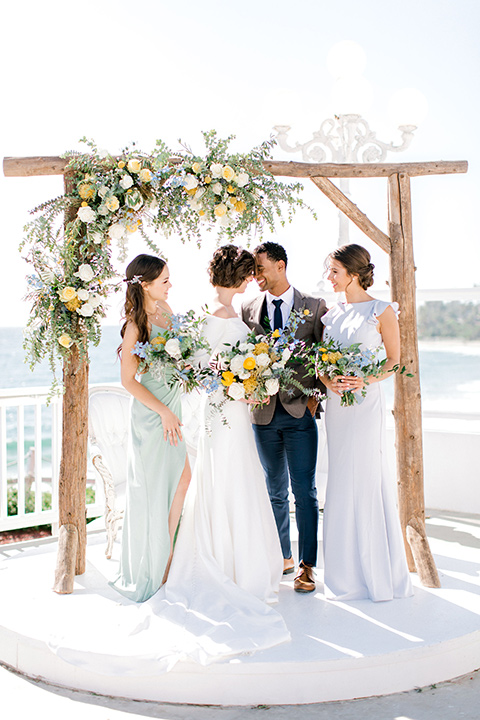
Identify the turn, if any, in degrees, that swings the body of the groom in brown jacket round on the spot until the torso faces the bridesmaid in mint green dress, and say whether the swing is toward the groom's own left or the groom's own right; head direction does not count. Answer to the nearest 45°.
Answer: approximately 90° to the groom's own right

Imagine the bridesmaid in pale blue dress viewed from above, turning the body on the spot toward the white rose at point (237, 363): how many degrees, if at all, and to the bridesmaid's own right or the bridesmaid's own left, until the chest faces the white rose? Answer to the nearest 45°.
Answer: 0° — they already face it

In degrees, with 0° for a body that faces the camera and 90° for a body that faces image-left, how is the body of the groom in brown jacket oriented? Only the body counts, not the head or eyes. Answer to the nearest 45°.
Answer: approximately 0°

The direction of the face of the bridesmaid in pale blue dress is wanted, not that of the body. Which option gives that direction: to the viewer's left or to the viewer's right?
to the viewer's left

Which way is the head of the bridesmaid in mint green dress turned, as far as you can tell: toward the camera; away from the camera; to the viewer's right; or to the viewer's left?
to the viewer's right

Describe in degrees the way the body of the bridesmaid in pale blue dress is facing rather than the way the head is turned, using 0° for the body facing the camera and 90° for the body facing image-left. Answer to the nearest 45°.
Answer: approximately 45°
